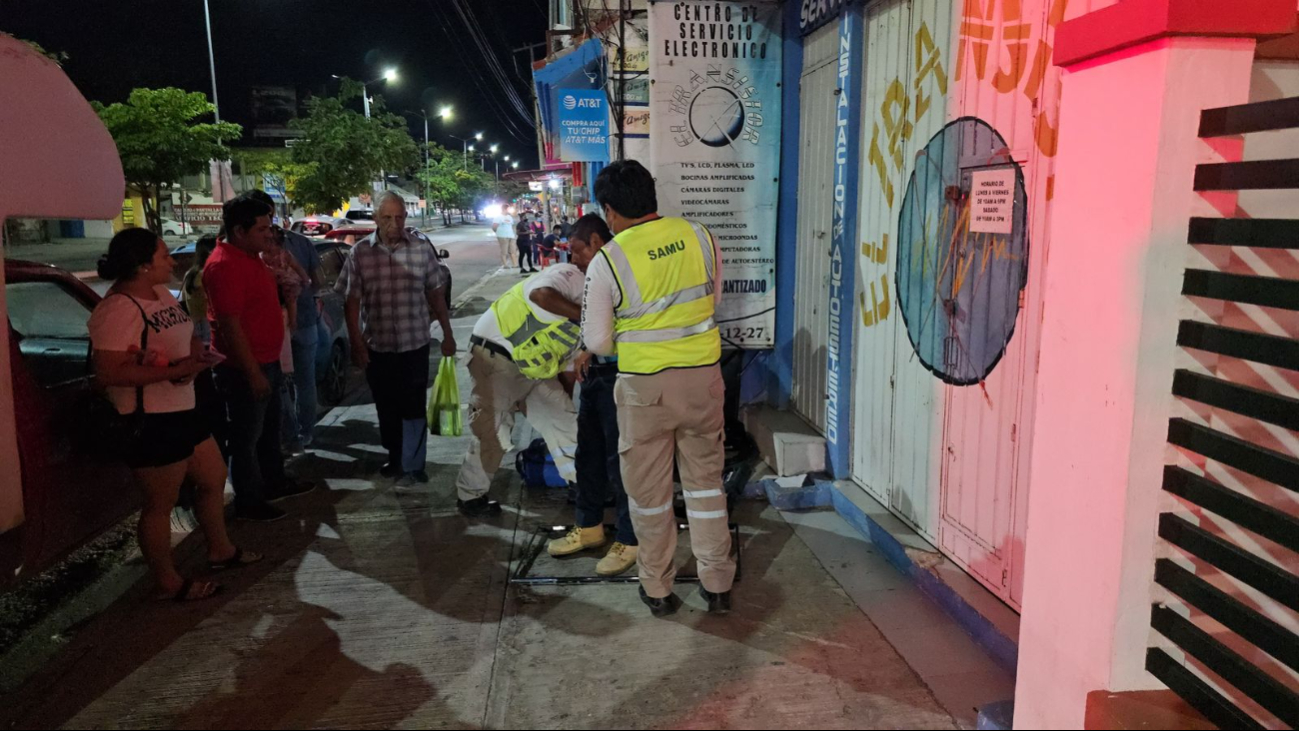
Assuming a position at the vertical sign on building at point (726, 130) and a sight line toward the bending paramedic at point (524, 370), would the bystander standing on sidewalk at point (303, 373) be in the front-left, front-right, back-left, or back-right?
front-right

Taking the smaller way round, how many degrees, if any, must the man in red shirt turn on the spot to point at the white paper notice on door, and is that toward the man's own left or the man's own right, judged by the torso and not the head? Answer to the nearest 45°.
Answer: approximately 45° to the man's own right

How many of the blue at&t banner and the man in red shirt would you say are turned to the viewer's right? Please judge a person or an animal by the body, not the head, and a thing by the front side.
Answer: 1

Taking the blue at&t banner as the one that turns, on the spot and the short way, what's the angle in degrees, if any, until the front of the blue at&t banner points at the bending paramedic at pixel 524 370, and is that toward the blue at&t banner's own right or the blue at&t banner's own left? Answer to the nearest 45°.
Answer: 0° — it already faces them

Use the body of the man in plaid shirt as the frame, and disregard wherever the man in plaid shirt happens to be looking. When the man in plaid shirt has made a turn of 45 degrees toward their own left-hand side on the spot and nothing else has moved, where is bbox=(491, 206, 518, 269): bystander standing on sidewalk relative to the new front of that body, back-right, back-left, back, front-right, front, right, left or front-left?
back-left

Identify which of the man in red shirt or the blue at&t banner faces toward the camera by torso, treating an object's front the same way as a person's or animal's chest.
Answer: the blue at&t banner

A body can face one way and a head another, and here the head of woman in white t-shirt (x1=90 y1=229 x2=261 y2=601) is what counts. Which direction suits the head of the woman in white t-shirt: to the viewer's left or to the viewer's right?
to the viewer's right

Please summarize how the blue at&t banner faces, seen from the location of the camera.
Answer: facing the viewer

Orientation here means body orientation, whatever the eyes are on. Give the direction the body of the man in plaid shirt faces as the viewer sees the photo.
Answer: toward the camera

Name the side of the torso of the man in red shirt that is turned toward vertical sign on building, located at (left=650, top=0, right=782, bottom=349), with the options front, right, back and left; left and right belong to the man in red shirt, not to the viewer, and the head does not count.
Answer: front

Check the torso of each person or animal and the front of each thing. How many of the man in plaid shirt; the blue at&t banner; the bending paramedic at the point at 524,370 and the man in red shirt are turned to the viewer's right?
2

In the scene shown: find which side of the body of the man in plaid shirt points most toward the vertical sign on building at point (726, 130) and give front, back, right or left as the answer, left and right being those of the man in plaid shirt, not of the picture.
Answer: left

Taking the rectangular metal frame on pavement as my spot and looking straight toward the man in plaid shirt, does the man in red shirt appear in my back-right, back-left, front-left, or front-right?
front-left

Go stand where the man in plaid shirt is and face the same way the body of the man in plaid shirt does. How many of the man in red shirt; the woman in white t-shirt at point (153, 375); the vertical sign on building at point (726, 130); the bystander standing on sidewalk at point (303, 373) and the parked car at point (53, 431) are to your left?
1

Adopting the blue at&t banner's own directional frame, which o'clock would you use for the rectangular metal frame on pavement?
The rectangular metal frame on pavement is roughly at 12 o'clock from the blue at&t banner.

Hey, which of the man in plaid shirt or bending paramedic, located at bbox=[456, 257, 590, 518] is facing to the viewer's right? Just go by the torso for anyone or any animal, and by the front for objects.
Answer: the bending paramedic
